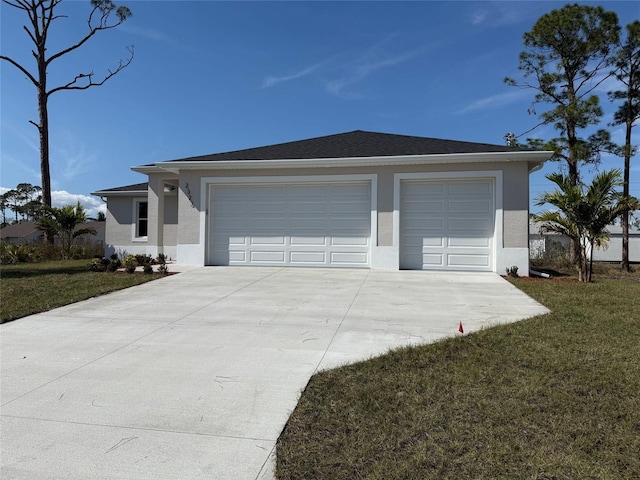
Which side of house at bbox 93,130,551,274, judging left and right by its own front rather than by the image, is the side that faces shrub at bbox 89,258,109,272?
right

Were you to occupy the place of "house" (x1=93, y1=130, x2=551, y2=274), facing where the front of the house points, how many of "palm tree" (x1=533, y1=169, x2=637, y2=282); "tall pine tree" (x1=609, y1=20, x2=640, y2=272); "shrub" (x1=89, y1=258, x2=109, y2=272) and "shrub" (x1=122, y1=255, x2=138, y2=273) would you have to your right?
2

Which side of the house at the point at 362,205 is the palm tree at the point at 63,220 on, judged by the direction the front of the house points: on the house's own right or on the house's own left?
on the house's own right

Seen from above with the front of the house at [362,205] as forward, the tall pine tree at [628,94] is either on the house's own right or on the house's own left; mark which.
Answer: on the house's own left

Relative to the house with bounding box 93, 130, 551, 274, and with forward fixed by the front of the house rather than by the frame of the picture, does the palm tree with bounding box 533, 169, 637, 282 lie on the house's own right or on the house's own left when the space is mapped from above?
on the house's own left

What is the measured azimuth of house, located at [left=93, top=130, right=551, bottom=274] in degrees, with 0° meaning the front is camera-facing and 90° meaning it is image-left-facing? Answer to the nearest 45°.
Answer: approximately 0°

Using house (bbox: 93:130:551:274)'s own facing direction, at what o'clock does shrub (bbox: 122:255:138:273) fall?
The shrub is roughly at 3 o'clock from the house.
